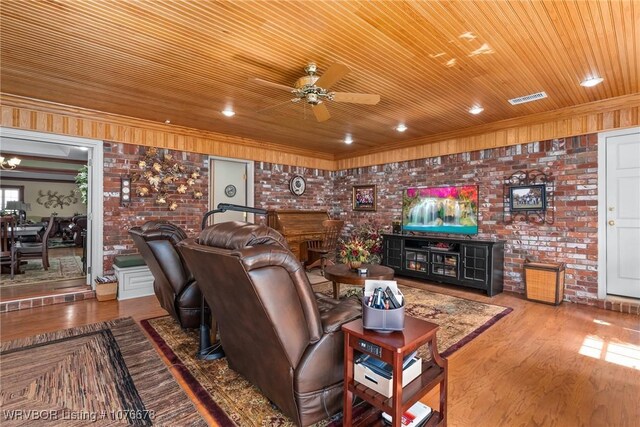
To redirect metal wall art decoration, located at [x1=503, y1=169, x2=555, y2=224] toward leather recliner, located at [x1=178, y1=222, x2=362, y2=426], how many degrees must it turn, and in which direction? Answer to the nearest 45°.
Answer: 0° — it already faces it

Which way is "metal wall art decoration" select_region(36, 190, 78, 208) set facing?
toward the camera

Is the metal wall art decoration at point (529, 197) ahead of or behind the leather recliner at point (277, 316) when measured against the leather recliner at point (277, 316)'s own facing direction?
ahead

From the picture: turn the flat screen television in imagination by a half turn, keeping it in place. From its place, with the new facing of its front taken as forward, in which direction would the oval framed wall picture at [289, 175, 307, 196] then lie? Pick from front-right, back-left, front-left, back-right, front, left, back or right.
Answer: back-left

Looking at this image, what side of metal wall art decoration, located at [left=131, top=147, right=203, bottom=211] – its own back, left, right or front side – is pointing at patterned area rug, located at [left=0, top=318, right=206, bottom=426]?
front

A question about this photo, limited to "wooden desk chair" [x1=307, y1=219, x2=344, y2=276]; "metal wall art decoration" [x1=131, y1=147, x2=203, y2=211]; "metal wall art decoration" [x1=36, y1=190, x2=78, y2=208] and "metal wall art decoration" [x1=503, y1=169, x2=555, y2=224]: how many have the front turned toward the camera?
3

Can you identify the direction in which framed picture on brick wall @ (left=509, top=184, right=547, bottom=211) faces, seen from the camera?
facing the viewer

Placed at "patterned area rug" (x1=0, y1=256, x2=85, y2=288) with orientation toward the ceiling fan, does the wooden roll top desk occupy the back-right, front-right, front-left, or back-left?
front-left

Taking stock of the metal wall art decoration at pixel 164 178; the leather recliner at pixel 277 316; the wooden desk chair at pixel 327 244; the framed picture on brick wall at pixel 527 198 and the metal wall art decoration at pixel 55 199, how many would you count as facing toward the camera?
3

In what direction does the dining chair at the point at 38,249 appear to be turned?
to the viewer's left

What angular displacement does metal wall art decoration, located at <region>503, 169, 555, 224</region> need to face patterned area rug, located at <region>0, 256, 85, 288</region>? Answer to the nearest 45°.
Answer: approximately 45° to its right

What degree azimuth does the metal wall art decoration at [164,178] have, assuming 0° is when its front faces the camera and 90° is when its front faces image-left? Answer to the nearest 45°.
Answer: approximately 0°

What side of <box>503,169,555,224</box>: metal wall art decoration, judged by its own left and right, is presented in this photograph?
front
